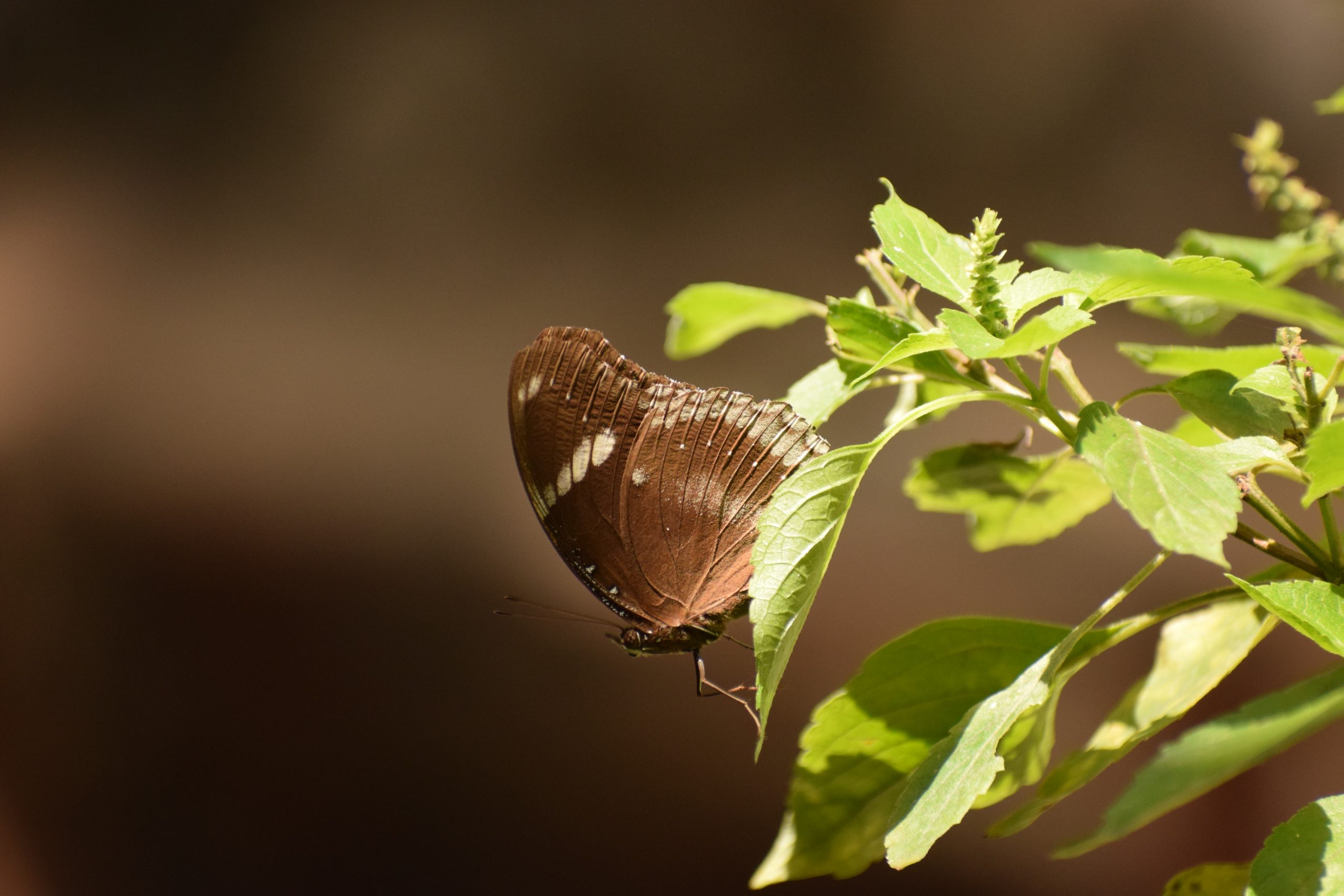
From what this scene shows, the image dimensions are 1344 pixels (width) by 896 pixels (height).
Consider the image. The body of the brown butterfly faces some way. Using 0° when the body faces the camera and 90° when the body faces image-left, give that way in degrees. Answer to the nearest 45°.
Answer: approximately 90°
